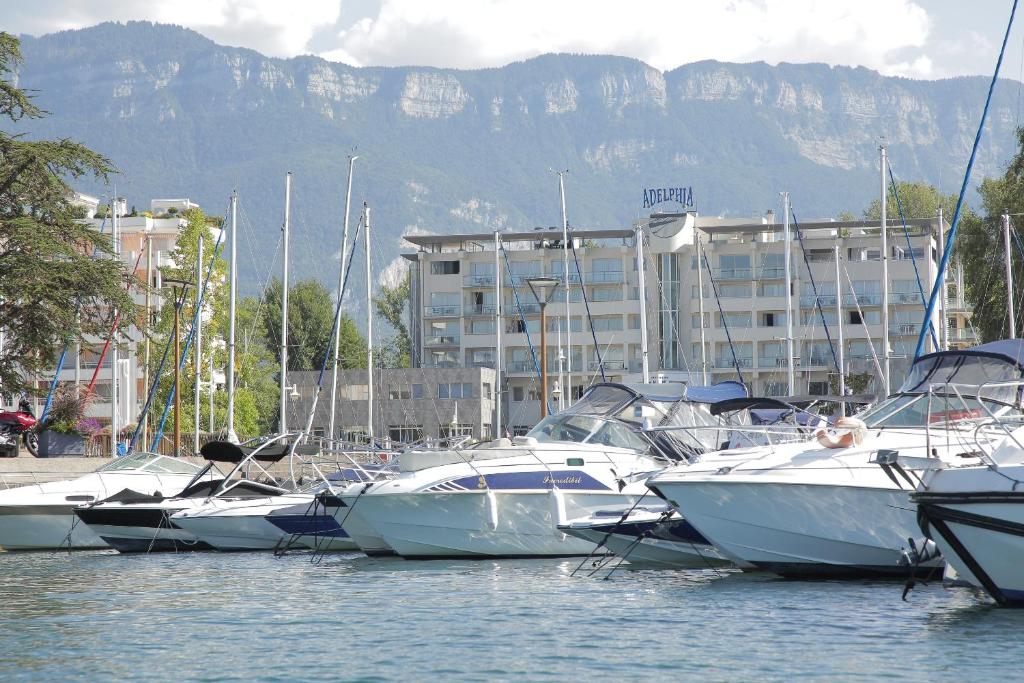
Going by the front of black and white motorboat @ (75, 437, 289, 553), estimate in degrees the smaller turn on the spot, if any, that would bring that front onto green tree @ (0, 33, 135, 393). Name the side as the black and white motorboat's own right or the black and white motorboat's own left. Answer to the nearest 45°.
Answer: approximately 90° to the black and white motorboat's own right

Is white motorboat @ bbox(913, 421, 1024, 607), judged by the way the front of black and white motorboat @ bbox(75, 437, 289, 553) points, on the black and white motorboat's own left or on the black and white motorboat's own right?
on the black and white motorboat's own left

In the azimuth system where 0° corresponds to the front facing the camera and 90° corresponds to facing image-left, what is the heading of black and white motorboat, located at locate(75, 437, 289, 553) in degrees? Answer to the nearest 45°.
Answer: approximately 45°
